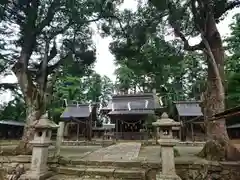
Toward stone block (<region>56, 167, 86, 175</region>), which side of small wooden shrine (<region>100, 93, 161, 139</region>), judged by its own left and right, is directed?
front

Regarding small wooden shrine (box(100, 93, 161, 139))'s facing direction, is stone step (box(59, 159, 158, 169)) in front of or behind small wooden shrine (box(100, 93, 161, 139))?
in front

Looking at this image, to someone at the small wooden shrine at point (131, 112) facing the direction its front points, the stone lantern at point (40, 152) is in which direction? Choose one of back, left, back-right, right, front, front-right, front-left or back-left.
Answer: front

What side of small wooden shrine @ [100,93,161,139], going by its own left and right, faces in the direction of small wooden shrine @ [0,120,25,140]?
right

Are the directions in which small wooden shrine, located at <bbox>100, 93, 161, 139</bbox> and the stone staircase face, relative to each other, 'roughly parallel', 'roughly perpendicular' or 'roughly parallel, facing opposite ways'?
roughly parallel

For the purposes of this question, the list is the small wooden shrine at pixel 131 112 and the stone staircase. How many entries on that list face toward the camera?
2

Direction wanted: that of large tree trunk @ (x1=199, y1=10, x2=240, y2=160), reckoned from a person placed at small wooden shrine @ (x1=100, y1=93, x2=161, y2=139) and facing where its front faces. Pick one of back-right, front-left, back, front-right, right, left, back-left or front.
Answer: front

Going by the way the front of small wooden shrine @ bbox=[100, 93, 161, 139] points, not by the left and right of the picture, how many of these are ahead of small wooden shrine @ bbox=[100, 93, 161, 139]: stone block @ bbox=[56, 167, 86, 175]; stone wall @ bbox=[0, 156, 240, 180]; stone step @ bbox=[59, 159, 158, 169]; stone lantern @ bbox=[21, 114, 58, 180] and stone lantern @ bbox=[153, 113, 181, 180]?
5

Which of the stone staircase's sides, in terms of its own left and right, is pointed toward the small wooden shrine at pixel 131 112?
back

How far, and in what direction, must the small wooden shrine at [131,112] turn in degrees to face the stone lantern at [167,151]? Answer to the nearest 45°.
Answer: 0° — it already faces it

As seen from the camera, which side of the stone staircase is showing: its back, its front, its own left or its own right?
front

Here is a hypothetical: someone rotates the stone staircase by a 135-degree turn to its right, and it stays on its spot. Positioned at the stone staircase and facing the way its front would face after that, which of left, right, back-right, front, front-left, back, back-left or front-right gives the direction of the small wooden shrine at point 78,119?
front-right

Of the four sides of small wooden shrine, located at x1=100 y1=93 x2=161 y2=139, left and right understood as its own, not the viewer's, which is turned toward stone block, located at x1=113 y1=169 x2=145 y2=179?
front

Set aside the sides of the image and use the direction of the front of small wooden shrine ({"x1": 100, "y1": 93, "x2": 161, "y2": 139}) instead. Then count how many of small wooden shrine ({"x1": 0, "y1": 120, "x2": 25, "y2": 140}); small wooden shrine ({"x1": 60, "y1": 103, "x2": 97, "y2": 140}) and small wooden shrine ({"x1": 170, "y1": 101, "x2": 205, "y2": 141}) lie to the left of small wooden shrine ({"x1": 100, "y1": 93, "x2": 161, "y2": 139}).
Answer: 1

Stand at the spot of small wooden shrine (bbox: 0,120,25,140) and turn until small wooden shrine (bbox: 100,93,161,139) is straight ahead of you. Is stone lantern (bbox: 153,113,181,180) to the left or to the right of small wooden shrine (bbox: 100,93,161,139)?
right
